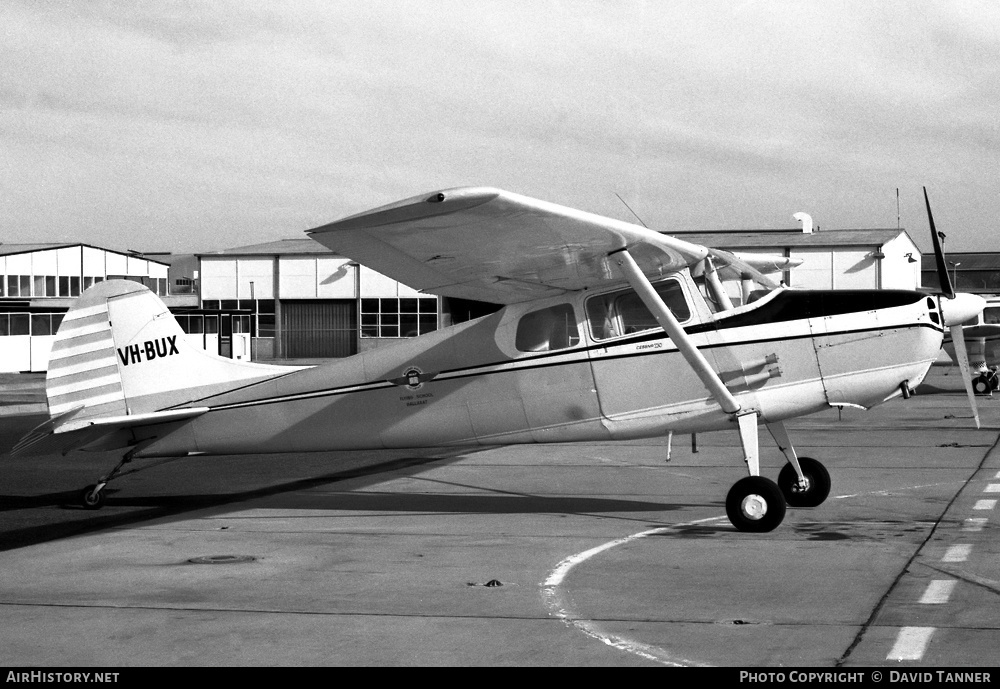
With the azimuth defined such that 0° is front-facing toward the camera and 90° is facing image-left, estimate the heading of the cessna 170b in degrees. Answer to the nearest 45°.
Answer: approximately 270°
